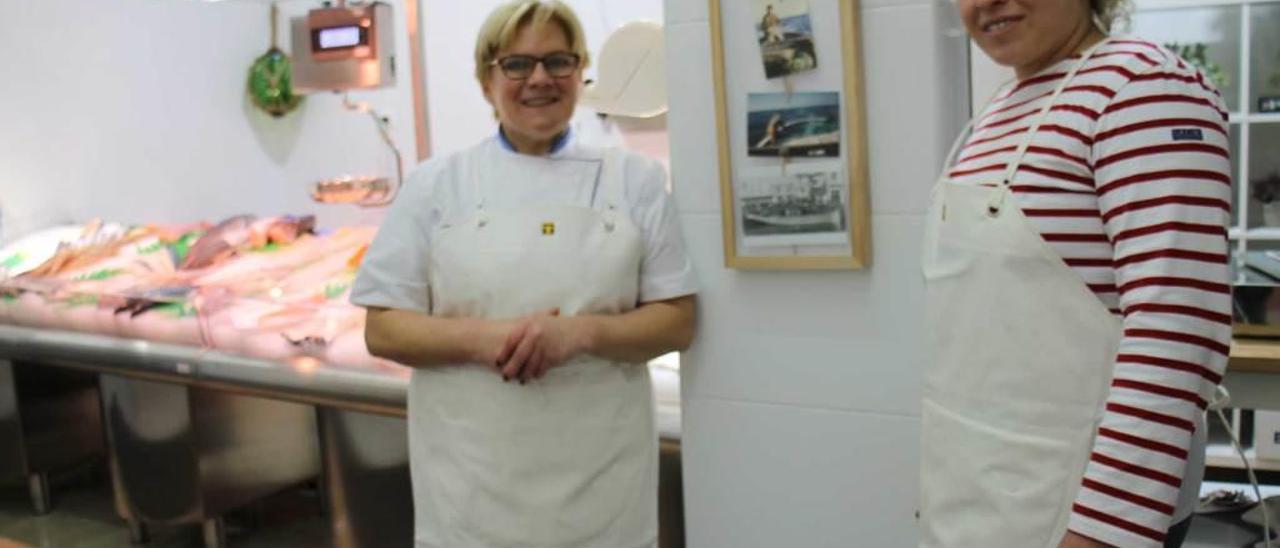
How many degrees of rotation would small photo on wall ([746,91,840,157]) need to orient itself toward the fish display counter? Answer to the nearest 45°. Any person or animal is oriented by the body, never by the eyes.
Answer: approximately 135° to its right

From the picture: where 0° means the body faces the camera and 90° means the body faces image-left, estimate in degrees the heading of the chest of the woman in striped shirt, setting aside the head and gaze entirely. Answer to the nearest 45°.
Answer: approximately 45°

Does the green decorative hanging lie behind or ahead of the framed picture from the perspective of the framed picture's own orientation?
behind

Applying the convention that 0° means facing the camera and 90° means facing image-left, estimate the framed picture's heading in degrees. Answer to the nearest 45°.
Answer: approximately 0°
